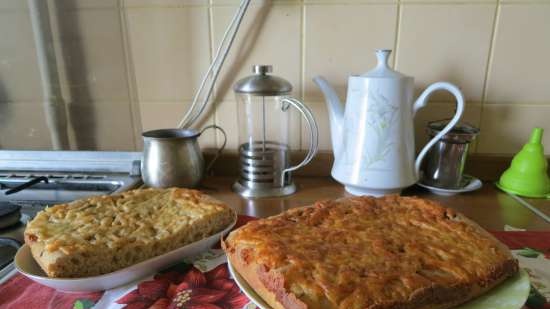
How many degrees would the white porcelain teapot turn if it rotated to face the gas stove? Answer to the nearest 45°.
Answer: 0° — it already faces it

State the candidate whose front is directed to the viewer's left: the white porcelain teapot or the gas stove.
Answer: the white porcelain teapot

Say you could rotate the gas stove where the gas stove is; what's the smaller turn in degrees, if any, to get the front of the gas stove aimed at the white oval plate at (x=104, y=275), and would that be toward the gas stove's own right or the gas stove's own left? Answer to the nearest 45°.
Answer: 0° — it already faces it

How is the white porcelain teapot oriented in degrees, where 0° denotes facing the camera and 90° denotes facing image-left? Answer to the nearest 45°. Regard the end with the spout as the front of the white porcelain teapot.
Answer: approximately 90°

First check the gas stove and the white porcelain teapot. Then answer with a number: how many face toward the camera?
1

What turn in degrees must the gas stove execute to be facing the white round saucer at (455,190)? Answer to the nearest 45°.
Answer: approximately 45° to its left

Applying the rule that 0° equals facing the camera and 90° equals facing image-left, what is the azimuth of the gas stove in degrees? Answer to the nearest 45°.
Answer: approximately 0°

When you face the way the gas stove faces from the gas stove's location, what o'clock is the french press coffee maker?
The french press coffee maker is roughly at 10 o'clock from the gas stove.

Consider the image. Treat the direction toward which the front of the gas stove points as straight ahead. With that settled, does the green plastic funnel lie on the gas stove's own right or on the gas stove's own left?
on the gas stove's own left
